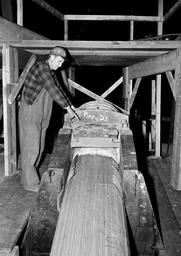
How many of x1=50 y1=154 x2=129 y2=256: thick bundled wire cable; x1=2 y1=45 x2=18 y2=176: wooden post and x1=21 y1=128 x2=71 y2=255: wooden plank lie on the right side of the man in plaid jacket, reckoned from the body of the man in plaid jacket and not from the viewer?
2

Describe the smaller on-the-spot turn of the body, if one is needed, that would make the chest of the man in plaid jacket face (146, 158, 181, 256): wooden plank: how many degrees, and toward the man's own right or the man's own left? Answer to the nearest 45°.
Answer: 0° — they already face it

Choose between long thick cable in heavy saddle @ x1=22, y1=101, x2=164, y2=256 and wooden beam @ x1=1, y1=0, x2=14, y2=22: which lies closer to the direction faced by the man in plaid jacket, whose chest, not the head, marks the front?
the long thick cable in heavy saddle

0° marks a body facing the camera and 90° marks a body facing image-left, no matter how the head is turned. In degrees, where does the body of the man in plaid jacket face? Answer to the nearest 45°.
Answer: approximately 270°

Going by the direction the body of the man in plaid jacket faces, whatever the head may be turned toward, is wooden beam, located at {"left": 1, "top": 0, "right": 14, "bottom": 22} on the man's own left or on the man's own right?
on the man's own left

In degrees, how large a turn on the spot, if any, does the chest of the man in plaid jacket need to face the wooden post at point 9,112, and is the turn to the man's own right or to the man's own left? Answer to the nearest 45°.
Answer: approximately 135° to the man's own left
